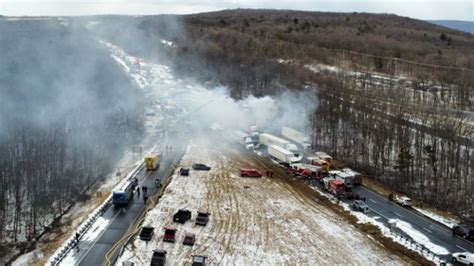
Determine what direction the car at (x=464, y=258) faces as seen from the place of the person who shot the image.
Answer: facing away from the viewer and to the left of the viewer

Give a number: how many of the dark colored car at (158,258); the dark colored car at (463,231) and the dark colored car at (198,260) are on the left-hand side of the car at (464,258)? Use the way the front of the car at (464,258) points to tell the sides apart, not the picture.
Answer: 2

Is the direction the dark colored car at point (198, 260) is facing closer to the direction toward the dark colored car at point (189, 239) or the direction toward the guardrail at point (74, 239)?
the dark colored car

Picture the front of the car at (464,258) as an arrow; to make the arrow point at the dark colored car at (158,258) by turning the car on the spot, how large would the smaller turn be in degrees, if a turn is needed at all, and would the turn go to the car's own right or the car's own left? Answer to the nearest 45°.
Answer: approximately 90° to the car's own left

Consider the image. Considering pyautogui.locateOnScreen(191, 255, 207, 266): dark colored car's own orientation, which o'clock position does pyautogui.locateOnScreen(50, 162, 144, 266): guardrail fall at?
The guardrail is roughly at 10 o'clock from the dark colored car.

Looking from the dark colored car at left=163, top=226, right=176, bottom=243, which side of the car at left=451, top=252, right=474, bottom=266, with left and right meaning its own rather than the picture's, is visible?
front

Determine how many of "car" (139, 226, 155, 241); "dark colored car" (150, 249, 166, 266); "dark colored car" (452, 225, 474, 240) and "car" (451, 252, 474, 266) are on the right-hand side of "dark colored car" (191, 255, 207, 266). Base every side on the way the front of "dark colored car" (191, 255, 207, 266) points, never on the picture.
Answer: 2

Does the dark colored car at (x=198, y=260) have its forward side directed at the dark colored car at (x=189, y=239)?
yes

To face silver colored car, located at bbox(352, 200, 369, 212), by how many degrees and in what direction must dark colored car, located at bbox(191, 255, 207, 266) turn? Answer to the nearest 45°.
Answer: approximately 45° to its right

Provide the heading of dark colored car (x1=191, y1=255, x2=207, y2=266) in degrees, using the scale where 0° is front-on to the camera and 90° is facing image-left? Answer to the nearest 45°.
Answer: approximately 180°

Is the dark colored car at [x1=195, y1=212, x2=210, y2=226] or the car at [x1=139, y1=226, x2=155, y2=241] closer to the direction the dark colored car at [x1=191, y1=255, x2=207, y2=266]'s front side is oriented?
the dark colored car

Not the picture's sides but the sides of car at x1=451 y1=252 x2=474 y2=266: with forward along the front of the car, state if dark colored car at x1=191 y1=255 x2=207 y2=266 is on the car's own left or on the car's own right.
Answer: on the car's own left
